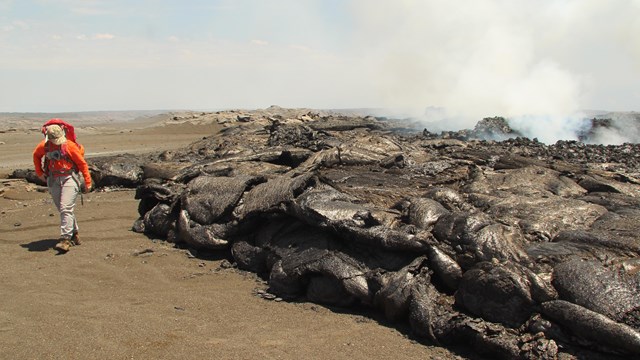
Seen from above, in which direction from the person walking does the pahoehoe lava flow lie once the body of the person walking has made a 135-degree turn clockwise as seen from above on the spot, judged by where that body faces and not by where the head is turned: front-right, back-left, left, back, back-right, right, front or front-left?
back

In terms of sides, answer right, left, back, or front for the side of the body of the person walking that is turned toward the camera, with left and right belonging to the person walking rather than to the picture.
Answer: front

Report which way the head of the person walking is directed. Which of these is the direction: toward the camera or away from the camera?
toward the camera
